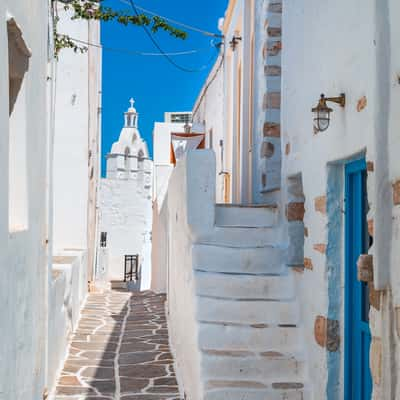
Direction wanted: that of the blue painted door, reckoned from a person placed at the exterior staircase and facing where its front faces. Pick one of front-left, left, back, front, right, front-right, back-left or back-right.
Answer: front-left

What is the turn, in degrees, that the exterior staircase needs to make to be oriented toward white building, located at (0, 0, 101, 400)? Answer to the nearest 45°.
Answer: approximately 45° to its right

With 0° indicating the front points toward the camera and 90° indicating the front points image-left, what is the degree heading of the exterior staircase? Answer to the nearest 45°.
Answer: approximately 0°
